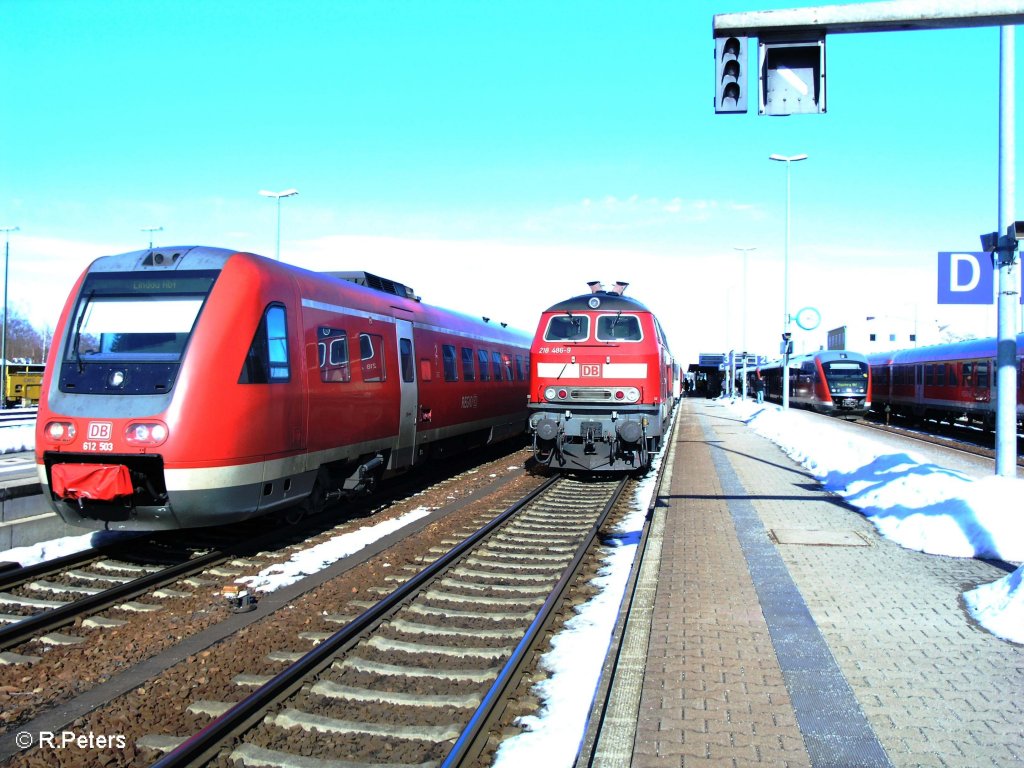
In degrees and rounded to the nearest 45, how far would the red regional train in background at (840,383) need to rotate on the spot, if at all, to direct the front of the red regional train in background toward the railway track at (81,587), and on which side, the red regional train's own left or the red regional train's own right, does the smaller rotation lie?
approximately 45° to the red regional train's own right

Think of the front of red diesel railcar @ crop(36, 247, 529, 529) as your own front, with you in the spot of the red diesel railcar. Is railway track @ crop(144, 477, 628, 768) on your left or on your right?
on your left

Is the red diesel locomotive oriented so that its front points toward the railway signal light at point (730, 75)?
yes

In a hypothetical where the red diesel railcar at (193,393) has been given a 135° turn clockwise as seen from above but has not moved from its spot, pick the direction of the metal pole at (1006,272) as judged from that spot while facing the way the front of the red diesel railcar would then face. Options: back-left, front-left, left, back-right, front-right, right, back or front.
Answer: right

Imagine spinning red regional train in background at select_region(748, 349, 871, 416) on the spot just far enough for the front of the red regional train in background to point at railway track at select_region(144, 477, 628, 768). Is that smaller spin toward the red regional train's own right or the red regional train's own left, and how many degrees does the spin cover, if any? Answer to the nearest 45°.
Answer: approximately 45° to the red regional train's own right

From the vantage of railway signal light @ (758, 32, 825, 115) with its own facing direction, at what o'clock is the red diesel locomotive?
The red diesel locomotive is roughly at 5 o'clock from the railway signal light.

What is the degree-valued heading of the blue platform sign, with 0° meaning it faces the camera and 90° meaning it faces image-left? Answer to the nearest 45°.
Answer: approximately 0°

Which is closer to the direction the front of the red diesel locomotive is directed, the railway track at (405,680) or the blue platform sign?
the railway track

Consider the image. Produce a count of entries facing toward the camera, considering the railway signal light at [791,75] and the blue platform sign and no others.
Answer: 2

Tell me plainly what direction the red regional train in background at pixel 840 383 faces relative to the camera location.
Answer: facing the viewer and to the right of the viewer

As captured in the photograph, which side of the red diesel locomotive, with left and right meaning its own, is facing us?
front

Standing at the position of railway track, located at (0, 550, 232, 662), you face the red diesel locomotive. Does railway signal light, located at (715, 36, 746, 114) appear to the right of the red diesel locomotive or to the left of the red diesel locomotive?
right

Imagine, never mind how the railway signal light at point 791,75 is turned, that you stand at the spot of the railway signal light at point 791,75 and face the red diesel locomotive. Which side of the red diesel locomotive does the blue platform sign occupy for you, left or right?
right

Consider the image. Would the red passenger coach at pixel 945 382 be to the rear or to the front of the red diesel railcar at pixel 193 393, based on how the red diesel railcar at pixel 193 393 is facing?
to the rear
